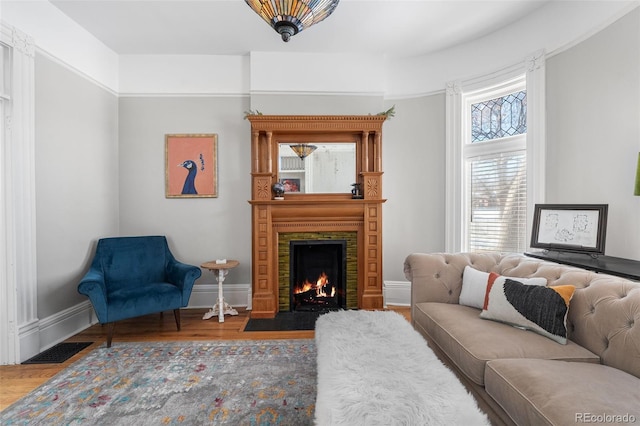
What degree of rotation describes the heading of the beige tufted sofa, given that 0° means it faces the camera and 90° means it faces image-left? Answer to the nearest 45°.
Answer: approximately 45°

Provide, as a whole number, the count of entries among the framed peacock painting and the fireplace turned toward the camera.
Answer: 2

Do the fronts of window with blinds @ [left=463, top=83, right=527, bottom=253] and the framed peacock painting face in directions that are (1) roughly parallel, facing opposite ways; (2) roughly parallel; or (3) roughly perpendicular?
roughly perpendicular

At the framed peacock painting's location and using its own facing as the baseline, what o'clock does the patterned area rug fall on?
The patterned area rug is roughly at 12 o'clock from the framed peacock painting.

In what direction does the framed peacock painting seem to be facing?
toward the camera

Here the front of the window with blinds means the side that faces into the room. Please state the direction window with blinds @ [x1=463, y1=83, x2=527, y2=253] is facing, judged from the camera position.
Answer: facing the viewer and to the left of the viewer

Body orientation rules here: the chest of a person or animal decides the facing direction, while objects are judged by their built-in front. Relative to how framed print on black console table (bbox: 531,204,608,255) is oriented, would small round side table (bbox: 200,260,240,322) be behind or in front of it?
in front

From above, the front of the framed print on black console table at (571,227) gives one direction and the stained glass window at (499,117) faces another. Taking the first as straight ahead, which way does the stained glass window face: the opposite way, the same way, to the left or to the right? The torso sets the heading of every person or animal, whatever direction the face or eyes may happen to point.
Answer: the same way

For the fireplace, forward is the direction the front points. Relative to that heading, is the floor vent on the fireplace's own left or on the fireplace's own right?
on the fireplace's own right

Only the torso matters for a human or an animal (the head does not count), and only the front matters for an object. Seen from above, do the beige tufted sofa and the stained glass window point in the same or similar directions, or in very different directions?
same or similar directions

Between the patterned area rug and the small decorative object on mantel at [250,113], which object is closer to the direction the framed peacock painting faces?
the patterned area rug

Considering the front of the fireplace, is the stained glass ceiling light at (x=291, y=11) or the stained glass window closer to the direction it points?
the stained glass ceiling light

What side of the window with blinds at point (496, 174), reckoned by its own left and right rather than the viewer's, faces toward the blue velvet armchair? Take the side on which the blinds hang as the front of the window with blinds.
front

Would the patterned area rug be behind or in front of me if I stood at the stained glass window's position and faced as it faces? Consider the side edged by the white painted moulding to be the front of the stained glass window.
in front

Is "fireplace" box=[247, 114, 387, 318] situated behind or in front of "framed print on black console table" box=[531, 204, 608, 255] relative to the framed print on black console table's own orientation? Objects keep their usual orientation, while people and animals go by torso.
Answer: in front

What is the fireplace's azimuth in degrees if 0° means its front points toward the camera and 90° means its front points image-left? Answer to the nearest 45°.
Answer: approximately 0°
